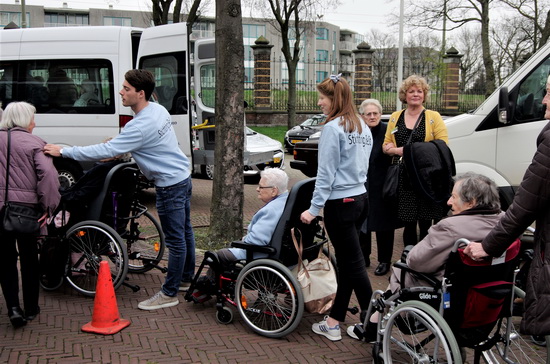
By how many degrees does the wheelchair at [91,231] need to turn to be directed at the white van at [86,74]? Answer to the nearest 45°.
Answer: approximately 45° to its right

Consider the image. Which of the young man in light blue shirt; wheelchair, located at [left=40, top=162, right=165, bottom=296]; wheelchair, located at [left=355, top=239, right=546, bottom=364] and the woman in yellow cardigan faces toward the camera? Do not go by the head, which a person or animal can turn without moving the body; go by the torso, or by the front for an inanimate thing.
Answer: the woman in yellow cardigan

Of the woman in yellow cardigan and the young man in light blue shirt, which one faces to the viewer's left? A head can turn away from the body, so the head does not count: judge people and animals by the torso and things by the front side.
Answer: the young man in light blue shirt

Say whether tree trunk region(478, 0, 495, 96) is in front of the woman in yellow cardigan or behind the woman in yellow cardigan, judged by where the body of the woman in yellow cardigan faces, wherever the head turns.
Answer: behind

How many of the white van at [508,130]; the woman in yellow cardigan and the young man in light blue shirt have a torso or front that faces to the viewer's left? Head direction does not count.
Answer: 2

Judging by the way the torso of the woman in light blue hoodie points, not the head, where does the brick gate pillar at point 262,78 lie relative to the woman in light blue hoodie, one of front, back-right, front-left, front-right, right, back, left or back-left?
front-right

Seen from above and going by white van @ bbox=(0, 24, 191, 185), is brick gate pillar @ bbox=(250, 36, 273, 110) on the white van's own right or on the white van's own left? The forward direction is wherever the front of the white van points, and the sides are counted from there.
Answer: on the white van's own right

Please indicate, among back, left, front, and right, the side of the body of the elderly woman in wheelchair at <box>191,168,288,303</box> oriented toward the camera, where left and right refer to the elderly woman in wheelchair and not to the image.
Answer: left

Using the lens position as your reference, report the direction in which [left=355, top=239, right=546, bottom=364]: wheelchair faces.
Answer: facing away from the viewer and to the left of the viewer

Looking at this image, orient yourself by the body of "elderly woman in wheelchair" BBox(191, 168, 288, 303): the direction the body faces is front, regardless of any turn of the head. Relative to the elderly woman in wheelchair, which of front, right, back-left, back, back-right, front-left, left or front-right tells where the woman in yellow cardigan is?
back-right

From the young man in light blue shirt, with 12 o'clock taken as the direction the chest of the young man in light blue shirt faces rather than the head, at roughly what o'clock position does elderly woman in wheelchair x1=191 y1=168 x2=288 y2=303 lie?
The elderly woman in wheelchair is roughly at 7 o'clock from the young man in light blue shirt.

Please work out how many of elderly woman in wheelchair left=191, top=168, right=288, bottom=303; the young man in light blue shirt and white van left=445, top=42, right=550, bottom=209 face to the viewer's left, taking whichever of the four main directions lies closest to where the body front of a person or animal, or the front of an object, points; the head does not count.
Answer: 3

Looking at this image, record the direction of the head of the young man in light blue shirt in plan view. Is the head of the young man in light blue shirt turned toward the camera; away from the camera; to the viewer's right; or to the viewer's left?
to the viewer's left
